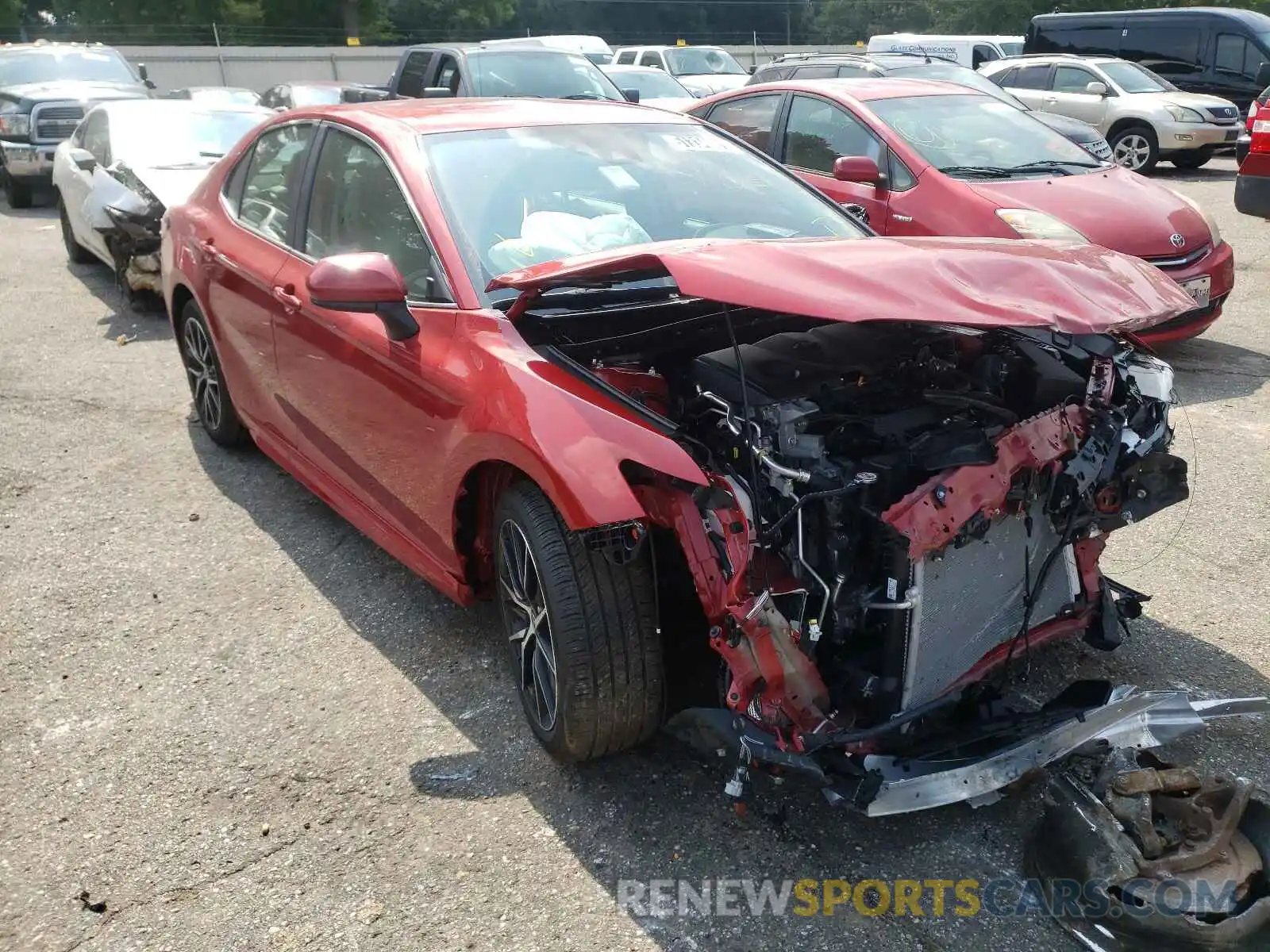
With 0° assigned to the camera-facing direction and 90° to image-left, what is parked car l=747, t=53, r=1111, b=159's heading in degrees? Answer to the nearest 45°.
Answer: approximately 315°

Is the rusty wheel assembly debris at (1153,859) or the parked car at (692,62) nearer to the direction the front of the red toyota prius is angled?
the rusty wheel assembly debris

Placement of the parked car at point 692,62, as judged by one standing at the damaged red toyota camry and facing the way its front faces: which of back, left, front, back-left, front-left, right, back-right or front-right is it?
back-left

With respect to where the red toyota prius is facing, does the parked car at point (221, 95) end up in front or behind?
behind

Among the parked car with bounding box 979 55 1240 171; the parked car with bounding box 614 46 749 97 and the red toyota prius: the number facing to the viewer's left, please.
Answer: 0

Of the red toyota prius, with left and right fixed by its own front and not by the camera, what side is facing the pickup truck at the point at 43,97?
back

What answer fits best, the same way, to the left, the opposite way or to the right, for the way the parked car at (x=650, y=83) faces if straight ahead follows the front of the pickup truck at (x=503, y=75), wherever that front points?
the same way

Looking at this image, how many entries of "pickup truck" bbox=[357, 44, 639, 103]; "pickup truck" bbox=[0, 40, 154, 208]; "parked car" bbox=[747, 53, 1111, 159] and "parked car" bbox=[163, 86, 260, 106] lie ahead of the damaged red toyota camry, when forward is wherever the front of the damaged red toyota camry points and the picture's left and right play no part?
0

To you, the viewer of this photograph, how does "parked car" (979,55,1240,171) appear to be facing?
facing the viewer and to the right of the viewer

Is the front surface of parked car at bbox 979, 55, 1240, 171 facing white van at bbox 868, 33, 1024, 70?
no

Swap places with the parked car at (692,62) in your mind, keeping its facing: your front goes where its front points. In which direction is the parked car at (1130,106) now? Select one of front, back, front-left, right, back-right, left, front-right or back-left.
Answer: front

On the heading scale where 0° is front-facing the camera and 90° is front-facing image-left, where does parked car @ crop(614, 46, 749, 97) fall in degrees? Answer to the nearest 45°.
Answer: approximately 315°

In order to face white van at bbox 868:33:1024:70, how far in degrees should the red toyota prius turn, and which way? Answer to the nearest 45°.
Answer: approximately 135° to its left

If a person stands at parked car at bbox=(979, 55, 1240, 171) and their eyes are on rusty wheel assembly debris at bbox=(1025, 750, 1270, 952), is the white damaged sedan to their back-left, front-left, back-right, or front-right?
front-right

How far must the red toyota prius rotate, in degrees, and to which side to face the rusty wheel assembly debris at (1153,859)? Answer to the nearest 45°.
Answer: approximately 45° to its right

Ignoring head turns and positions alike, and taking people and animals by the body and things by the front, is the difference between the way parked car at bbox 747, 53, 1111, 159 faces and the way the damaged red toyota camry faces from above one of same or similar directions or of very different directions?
same or similar directions

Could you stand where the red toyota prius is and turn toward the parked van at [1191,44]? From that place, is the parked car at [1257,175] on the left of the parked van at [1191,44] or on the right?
right

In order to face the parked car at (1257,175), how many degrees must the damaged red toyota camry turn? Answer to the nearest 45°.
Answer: approximately 90° to its left
